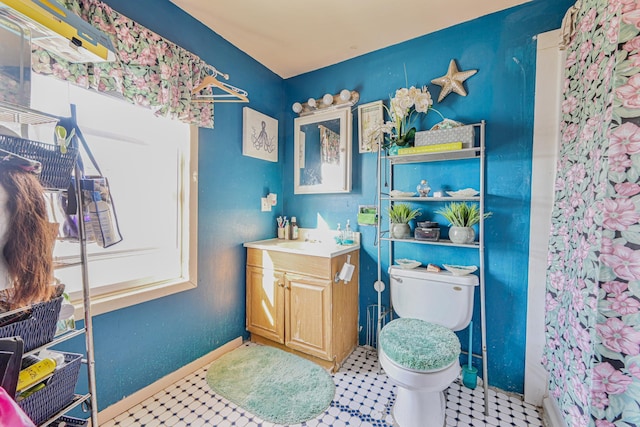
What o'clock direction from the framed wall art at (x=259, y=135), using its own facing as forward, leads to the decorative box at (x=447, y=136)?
The decorative box is roughly at 12 o'clock from the framed wall art.

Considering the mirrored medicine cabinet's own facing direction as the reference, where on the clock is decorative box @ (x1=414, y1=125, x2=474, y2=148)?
The decorative box is roughly at 9 o'clock from the mirrored medicine cabinet.

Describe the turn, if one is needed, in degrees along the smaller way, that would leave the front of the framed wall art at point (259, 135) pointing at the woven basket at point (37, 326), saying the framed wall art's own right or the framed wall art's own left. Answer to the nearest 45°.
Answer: approximately 90° to the framed wall art's own right

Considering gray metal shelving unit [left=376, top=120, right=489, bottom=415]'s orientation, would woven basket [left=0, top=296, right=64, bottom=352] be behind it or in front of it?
in front
